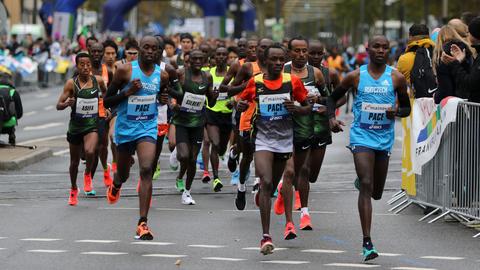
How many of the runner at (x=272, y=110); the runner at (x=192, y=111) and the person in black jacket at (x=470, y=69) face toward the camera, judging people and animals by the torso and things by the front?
2

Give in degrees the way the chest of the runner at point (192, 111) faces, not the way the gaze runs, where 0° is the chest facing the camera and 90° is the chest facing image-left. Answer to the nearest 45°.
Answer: approximately 0°

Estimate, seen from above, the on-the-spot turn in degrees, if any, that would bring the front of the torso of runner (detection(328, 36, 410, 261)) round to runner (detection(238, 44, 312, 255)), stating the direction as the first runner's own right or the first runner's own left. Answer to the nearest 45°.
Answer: approximately 90° to the first runner's own right

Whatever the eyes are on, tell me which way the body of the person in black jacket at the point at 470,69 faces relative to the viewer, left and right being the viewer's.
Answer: facing to the left of the viewer

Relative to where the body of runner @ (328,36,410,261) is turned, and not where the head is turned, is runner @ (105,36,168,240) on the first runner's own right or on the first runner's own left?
on the first runner's own right

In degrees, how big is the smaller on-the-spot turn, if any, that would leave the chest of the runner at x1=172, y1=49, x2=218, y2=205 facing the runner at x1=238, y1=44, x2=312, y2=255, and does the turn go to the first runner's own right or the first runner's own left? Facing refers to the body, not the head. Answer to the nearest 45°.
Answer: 0° — they already face them

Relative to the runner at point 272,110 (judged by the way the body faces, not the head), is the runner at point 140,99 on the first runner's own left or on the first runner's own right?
on the first runner's own right

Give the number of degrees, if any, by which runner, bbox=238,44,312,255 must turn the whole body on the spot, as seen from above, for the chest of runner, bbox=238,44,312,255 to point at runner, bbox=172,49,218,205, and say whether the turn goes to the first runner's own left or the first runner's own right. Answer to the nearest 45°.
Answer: approximately 180°
